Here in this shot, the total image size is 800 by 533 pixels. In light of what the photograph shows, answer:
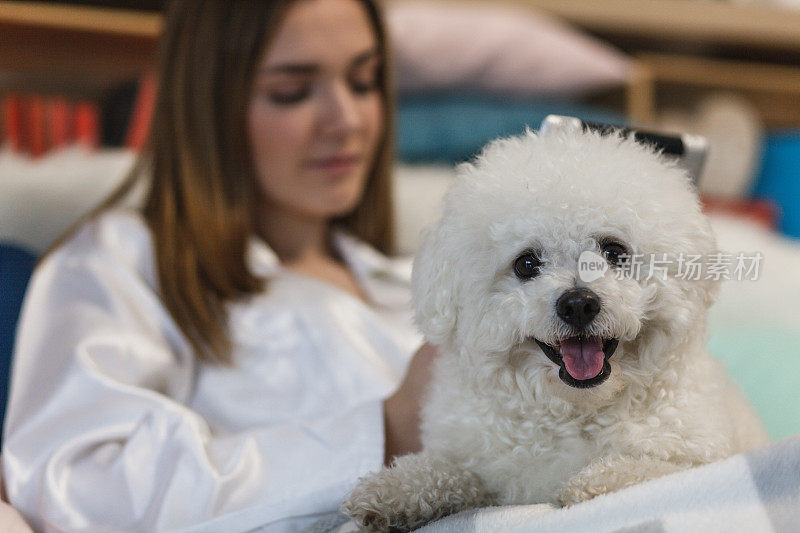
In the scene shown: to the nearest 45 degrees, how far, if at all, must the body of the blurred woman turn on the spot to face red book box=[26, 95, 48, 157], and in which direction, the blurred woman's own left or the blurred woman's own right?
approximately 180°

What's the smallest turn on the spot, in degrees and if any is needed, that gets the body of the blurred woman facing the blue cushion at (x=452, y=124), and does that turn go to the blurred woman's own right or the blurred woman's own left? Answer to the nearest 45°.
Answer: approximately 90° to the blurred woman's own left

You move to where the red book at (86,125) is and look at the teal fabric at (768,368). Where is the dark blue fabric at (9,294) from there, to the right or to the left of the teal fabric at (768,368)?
right

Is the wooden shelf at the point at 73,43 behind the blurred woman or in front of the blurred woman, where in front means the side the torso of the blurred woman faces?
behind

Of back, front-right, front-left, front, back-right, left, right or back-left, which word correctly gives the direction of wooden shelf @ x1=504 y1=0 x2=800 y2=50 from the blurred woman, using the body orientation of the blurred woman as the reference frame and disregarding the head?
left

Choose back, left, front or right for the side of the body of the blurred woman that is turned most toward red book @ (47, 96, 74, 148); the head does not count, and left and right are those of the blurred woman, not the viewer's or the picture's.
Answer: back

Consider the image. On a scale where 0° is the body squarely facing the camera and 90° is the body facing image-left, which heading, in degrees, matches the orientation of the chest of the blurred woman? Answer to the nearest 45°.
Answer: approximately 315°
